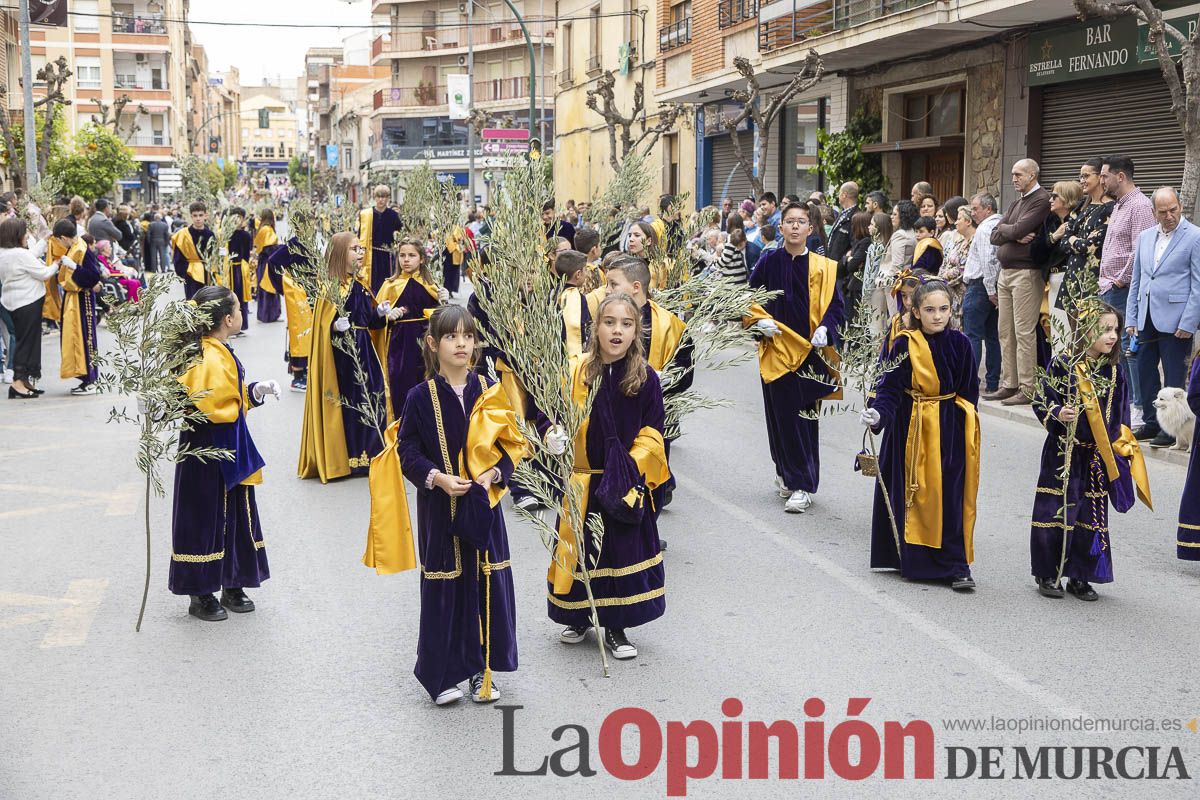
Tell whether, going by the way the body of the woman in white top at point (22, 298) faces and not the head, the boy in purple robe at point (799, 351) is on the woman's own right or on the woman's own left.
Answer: on the woman's own right

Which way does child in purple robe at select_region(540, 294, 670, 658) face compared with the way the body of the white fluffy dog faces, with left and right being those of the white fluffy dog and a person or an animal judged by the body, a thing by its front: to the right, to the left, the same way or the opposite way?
to the left

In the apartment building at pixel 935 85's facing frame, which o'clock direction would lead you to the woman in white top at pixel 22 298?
The woman in white top is roughly at 12 o'clock from the apartment building.

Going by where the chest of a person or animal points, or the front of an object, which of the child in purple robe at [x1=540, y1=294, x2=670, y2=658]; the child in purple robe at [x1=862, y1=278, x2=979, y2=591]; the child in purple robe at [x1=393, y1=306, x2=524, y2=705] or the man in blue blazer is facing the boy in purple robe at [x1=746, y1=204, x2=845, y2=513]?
the man in blue blazer

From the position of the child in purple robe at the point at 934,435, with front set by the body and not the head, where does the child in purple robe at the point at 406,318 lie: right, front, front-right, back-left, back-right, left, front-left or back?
back-right

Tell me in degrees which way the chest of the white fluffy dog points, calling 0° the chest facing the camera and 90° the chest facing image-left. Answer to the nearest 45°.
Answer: approximately 45°

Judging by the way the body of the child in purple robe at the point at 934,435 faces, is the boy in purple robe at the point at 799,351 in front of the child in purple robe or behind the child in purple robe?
behind

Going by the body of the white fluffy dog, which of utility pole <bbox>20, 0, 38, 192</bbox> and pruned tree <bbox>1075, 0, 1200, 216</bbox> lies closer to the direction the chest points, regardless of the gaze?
the utility pole

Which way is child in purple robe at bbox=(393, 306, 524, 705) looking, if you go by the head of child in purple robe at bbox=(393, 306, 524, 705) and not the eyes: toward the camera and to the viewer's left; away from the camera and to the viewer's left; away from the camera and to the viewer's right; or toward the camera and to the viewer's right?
toward the camera and to the viewer's right
